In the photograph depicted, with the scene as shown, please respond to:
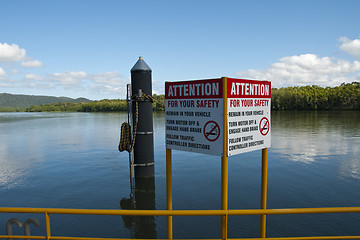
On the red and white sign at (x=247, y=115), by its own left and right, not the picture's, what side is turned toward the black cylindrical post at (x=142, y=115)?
back

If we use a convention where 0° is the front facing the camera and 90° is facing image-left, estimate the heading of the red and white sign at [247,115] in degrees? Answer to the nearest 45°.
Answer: approximately 315°
